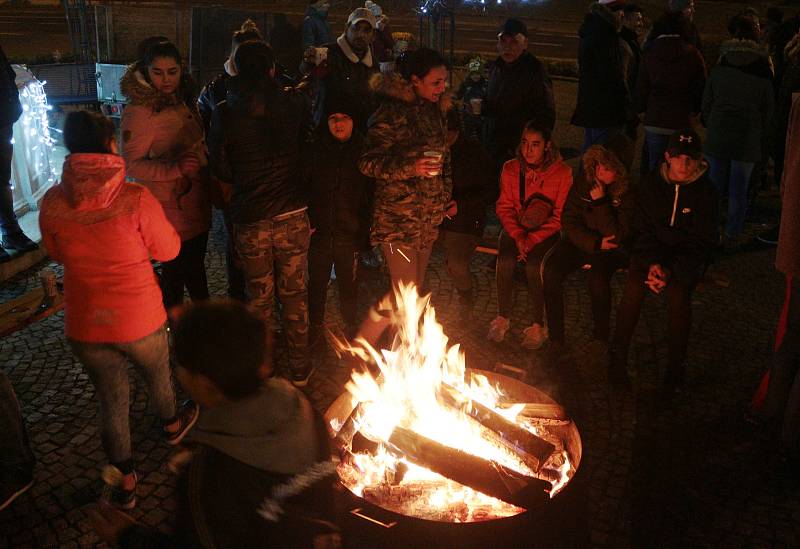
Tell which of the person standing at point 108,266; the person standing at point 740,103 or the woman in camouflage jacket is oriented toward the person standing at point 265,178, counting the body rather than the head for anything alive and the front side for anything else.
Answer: the person standing at point 108,266

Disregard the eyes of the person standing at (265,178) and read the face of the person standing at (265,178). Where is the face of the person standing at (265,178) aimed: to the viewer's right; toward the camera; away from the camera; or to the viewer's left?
away from the camera

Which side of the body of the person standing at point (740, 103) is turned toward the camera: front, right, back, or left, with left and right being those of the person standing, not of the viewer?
back

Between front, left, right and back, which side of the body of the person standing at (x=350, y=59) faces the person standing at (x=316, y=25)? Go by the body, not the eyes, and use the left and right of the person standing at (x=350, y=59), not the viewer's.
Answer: back

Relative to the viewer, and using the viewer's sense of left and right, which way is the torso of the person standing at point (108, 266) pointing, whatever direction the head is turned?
facing away from the viewer and to the right of the viewer

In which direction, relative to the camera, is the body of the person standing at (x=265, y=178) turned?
away from the camera

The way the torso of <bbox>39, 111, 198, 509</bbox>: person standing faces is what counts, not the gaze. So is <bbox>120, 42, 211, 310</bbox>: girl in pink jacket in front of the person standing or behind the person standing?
in front

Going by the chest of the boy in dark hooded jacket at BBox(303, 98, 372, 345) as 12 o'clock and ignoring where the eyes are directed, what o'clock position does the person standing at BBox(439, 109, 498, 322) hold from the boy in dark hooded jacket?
The person standing is roughly at 8 o'clock from the boy in dark hooded jacket.

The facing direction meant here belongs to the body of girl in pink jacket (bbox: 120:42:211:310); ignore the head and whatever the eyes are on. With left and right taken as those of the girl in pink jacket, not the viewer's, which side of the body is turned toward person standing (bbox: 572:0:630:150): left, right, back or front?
left
